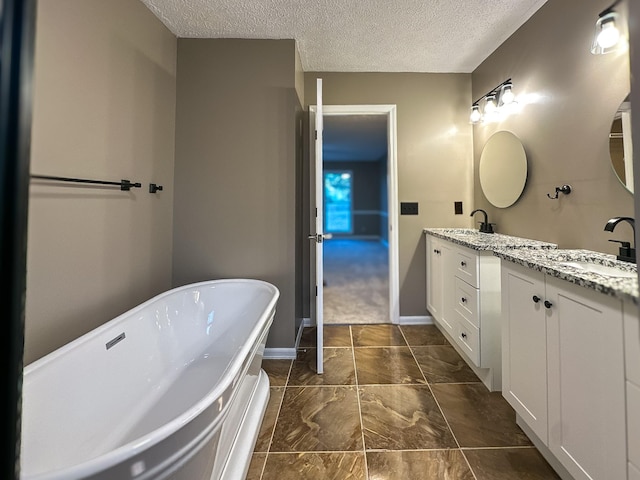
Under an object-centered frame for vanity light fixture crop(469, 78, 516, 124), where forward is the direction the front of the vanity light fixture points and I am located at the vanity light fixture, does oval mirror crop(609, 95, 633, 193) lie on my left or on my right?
on my left

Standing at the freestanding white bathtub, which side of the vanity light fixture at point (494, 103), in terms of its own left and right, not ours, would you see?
front

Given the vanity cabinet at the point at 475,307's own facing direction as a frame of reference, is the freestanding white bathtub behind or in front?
in front

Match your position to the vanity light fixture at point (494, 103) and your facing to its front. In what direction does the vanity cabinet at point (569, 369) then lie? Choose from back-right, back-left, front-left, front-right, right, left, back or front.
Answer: front-left

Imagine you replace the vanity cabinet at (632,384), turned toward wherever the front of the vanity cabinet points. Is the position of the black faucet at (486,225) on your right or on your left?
on your right

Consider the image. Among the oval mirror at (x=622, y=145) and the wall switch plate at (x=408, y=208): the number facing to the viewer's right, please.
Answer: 0

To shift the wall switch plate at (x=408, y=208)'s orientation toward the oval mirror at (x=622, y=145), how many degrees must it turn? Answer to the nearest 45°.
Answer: approximately 45° to its left

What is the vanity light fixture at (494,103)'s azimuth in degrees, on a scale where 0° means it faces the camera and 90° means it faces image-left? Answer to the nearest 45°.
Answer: approximately 45°

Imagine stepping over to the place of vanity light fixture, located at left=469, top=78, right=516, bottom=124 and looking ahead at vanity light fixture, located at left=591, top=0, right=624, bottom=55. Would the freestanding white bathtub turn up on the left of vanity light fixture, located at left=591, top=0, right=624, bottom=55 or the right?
right
